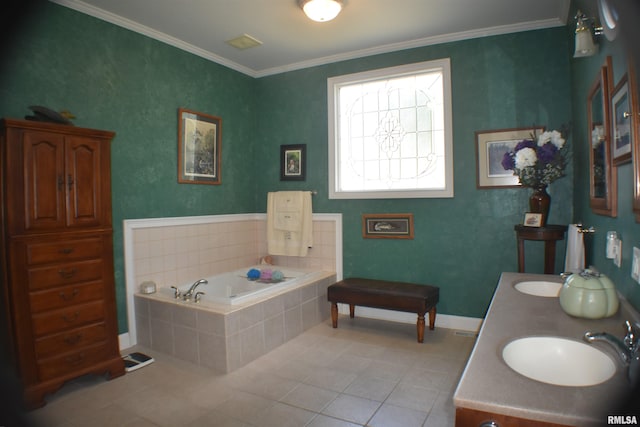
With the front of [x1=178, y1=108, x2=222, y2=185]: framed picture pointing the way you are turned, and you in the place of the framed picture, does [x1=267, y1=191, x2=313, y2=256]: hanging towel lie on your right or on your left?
on your left

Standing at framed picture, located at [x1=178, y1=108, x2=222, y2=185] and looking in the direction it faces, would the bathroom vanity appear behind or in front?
in front

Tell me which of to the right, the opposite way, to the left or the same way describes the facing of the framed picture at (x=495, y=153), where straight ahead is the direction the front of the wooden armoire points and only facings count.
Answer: to the right

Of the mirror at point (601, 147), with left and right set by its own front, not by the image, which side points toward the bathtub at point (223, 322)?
front

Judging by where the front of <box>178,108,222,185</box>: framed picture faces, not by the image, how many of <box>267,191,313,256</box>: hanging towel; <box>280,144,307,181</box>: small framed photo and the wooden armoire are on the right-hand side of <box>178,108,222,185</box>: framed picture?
1

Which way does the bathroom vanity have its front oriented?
to the viewer's left

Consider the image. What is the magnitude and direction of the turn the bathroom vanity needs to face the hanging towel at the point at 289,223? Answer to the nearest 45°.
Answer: approximately 45° to its right

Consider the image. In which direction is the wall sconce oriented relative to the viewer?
to the viewer's left

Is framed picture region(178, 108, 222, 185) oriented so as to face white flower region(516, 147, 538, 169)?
yes

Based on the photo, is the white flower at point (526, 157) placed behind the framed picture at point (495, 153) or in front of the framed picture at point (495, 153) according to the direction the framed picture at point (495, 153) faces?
in front

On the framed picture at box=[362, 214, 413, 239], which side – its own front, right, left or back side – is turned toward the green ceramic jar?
front

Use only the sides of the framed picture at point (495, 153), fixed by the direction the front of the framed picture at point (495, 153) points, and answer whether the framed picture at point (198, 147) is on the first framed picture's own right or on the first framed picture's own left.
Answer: on the first framed picture's own right
